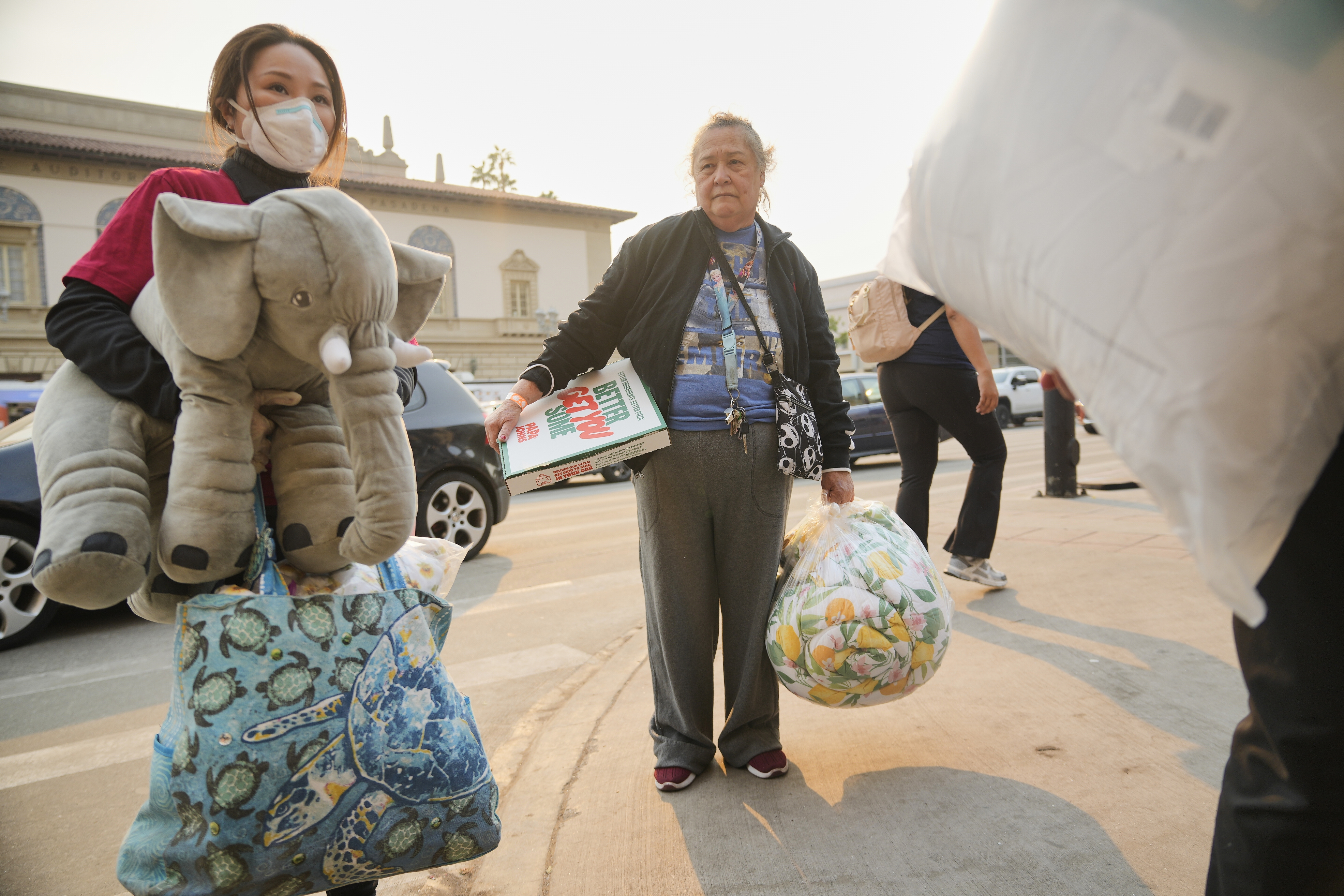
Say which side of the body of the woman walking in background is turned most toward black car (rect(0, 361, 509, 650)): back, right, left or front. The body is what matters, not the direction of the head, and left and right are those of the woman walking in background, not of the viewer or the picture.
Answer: left

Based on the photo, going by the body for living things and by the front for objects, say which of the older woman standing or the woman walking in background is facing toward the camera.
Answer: the older woman standing

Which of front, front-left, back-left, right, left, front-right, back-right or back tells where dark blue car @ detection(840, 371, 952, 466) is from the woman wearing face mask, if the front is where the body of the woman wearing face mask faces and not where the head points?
left

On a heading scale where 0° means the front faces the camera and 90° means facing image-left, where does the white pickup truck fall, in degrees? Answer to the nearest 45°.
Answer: approximately 45°

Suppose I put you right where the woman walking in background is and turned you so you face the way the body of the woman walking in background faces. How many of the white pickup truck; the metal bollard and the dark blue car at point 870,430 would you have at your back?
0

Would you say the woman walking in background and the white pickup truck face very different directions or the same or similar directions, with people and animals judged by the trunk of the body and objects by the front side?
very different directions

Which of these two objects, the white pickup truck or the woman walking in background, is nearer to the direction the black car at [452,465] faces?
the woman walking in background

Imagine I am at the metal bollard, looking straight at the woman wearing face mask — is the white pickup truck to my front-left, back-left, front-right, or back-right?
back-right

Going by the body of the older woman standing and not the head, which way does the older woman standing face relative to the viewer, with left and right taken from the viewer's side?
facing the viewer

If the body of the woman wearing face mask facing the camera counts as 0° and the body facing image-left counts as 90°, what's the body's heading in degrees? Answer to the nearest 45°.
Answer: approximately 315°

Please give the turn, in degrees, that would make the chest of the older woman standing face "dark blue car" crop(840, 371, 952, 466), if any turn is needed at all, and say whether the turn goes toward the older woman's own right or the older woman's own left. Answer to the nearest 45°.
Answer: approximately 180°
